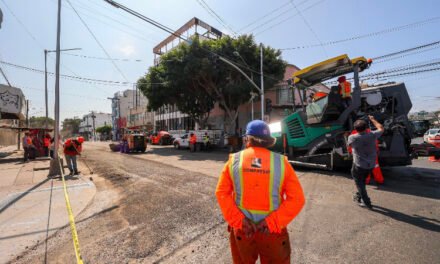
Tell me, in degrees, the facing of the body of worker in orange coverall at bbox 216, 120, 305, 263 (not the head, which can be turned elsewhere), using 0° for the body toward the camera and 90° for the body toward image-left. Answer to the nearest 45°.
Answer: approximately 180°

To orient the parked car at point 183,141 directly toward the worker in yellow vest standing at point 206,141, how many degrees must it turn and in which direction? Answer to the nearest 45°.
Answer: approximately 135° to its left

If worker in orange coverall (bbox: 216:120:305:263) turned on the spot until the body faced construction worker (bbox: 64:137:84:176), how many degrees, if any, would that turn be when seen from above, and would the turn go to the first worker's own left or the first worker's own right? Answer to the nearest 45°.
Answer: approximately 45° to the first worker's own left

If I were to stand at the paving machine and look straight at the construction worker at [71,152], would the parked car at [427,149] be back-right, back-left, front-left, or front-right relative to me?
back-right

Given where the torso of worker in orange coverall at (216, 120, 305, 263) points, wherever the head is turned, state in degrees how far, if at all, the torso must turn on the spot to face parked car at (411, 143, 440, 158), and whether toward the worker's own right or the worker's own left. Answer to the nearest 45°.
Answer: approximately 45° to the worker's own right

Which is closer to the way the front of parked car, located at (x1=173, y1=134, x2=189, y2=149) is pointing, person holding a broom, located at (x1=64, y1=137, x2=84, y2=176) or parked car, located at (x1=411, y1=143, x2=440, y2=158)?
the person holding a broom

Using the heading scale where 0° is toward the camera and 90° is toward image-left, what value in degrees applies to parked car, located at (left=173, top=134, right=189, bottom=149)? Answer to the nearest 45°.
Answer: approximately 90°

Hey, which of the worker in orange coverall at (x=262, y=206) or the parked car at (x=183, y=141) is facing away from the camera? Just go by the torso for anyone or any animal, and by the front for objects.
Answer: the worker in orange coverall

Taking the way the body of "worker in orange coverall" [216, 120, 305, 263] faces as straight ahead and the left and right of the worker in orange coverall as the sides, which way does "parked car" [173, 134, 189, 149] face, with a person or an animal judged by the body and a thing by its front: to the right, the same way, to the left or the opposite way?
to the left

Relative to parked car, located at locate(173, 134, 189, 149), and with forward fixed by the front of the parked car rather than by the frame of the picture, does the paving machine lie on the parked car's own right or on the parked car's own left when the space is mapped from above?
on the parked car's own left

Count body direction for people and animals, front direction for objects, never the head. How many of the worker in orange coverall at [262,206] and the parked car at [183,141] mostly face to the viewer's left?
1
